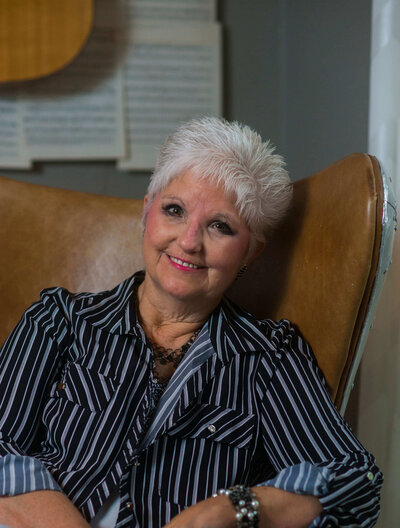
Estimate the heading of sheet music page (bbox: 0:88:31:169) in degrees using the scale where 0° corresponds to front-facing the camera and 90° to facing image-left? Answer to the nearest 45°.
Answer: approximately 0°

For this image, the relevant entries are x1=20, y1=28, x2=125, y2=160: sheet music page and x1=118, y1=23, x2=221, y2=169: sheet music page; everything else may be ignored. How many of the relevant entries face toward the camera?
2

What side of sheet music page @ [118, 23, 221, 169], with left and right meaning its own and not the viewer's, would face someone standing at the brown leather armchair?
front

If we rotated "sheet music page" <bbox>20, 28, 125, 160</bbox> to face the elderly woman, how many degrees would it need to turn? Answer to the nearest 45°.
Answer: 0° — it already faces them

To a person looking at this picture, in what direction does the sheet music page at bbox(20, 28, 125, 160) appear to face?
facing the viewer

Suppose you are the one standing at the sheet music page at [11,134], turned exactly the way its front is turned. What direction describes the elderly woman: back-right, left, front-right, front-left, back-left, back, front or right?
front

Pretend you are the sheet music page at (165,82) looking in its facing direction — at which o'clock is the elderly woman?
The elderly woman is roughly at 12 o'clock from the sheet music page.
